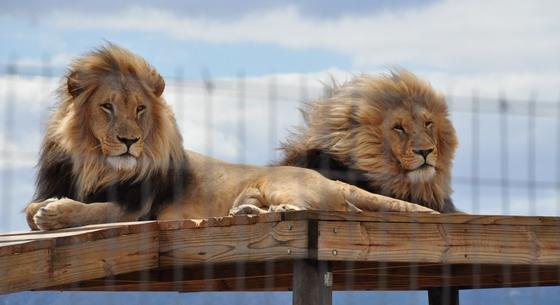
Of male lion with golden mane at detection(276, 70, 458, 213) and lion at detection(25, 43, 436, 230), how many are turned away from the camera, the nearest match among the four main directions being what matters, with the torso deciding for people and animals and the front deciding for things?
0

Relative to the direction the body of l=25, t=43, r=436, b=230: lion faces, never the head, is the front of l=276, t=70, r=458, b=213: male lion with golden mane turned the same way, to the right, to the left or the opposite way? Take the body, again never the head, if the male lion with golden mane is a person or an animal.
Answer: to the left

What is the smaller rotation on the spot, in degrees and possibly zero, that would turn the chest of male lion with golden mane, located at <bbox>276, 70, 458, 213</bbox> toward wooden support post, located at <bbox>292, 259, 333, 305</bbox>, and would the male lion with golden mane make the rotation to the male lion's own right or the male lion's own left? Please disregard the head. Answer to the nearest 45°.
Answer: approximately 45° to the male lion's own right

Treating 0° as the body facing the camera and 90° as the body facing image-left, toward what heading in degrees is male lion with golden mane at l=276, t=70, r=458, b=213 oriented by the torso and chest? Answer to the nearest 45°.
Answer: approximately 315°

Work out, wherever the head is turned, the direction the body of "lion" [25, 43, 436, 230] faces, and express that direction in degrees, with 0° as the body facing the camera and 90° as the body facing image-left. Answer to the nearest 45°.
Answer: approximately 45°
